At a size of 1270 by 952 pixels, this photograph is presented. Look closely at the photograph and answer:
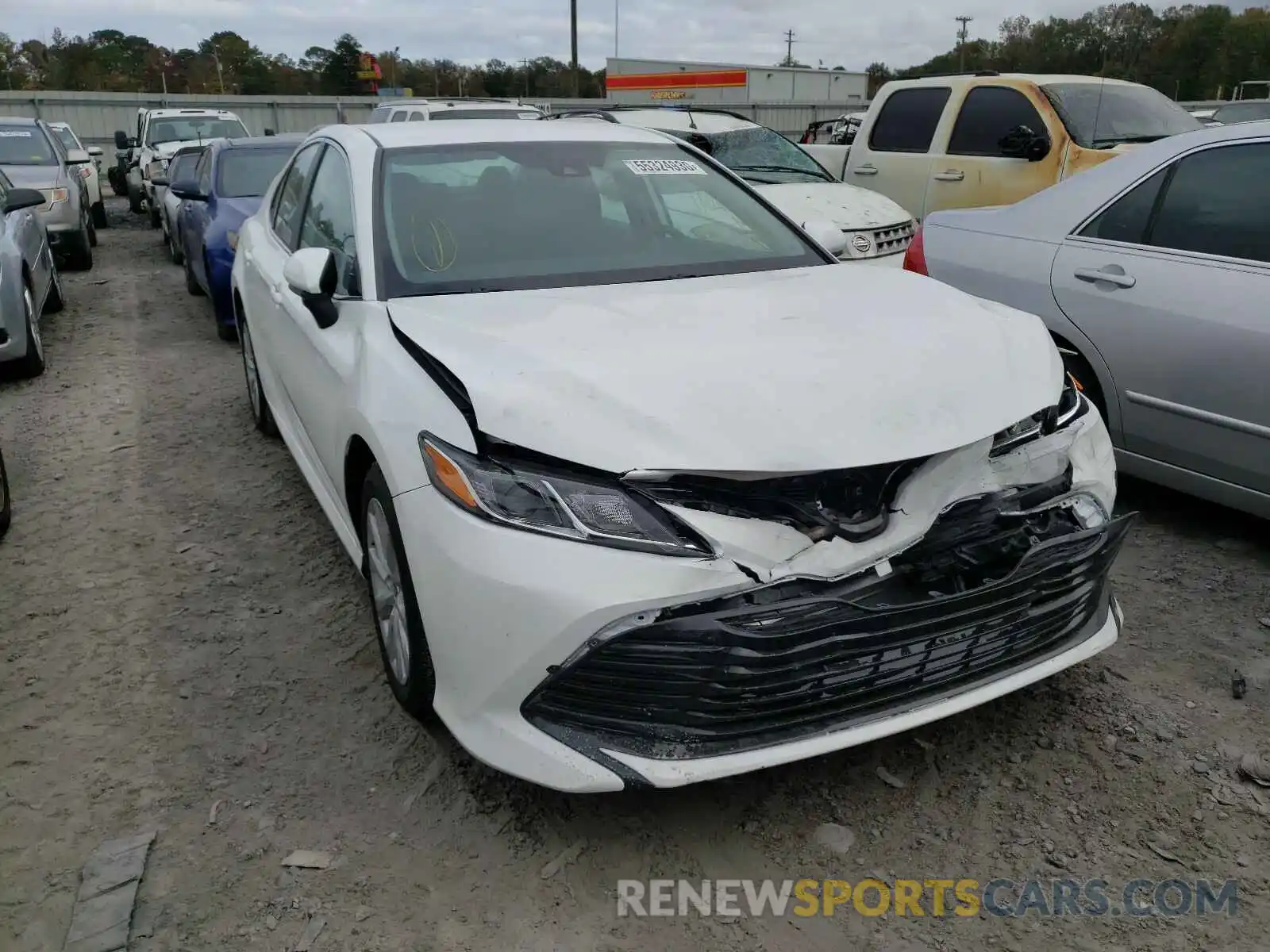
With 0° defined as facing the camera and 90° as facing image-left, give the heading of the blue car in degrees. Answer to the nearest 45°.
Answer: approximately 315°

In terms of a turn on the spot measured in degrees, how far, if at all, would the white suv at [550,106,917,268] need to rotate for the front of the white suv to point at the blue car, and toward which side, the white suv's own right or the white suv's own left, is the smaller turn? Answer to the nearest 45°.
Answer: approximately 135° to the white suv's own right

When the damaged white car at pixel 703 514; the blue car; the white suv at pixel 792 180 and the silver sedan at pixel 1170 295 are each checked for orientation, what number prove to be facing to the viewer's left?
0

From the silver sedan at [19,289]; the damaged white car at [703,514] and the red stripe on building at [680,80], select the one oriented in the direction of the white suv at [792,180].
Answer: the red stripe on building

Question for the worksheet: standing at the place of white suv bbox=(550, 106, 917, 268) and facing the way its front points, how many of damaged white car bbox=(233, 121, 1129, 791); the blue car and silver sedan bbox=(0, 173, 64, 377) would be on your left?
0

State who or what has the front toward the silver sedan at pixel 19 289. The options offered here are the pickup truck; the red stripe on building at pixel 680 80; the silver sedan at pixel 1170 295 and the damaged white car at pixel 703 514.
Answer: the red stripe on building

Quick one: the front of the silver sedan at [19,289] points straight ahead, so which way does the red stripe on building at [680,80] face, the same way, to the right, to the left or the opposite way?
the same way

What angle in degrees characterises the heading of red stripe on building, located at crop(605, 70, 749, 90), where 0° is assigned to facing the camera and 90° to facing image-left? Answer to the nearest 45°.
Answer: approximately 0°

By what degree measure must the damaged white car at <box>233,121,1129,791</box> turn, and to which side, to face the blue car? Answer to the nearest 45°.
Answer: approximately 180°

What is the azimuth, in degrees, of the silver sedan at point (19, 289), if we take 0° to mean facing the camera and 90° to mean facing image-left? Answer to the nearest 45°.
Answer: approximately 45°

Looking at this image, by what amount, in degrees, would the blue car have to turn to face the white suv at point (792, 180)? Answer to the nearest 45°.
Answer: approximately 45° to its left

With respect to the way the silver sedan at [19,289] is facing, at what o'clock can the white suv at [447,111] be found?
The white suv is roughly at 6 o'clock from the silver sedan.

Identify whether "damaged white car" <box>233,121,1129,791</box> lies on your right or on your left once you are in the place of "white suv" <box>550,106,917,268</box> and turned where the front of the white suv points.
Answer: on your right

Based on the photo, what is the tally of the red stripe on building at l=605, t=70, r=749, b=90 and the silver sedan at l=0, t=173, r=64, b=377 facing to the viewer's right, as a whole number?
0

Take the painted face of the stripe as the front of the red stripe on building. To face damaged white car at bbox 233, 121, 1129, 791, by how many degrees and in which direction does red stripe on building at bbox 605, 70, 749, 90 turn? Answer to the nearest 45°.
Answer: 0° — it already faces it

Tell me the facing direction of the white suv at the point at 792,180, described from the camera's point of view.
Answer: facing the viewer and to the right of the viewer
